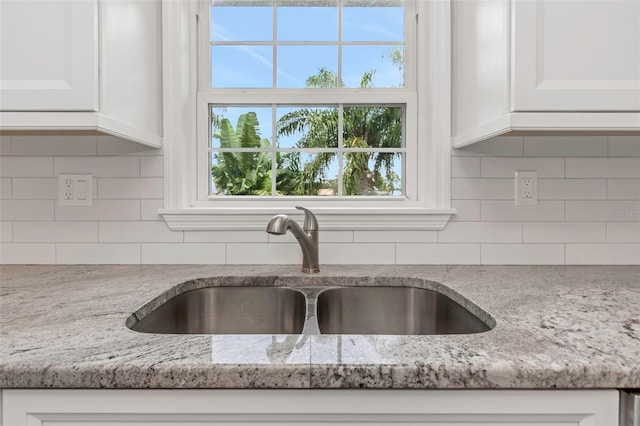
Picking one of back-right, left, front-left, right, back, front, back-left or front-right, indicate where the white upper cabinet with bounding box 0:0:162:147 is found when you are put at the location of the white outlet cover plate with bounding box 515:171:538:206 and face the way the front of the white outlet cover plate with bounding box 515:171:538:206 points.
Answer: front-right

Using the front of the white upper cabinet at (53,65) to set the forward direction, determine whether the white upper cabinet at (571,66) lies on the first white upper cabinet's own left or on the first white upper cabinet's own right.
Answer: on the first white upper cabinet's own left

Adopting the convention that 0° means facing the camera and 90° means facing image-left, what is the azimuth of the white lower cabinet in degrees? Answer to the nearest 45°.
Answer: approximately 0°

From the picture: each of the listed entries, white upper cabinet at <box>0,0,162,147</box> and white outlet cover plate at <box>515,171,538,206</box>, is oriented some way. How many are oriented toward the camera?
2
